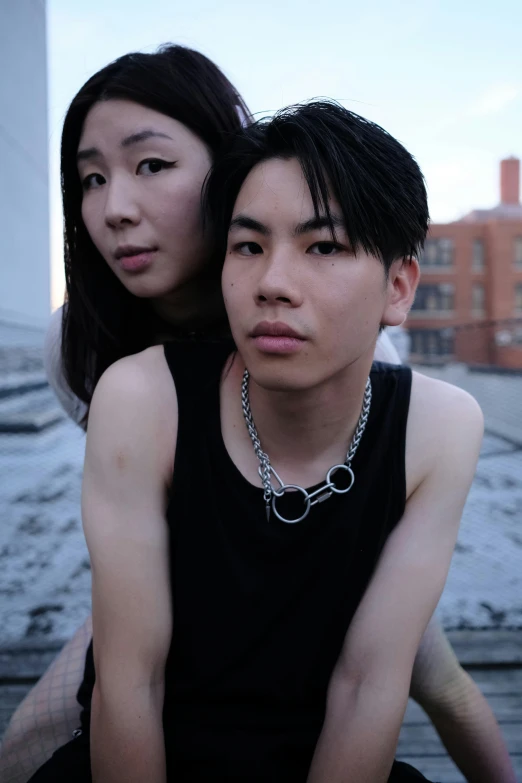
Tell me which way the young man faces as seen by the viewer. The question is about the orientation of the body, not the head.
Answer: toward the camera

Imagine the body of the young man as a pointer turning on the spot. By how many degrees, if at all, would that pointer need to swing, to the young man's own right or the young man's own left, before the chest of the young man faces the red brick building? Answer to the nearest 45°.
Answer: approximately 180°
